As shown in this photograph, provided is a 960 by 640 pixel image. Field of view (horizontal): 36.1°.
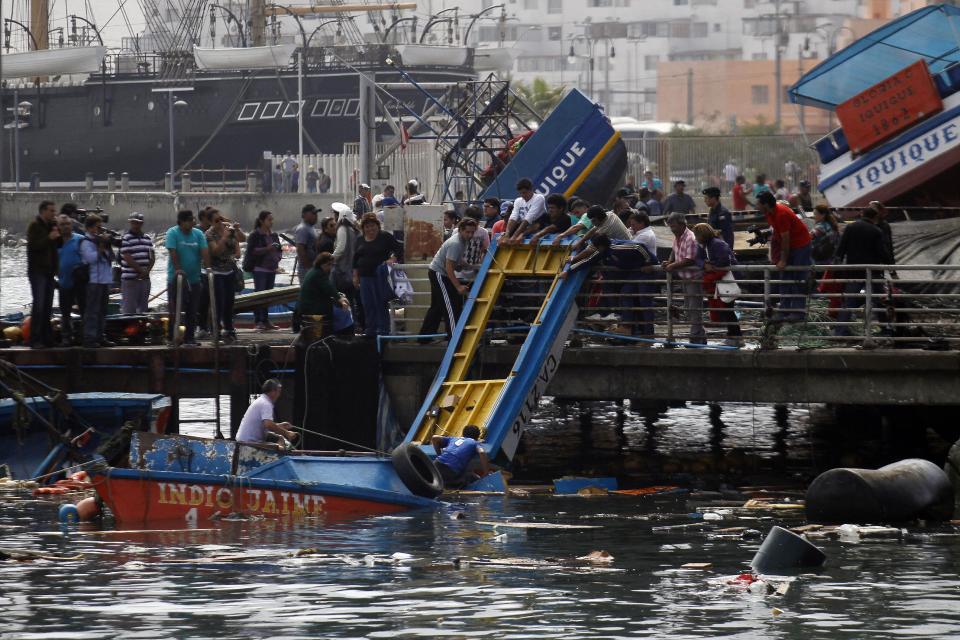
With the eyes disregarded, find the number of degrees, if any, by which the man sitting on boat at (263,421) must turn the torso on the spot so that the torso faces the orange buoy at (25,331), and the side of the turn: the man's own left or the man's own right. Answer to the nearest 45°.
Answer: approximately 135° to the man's own left

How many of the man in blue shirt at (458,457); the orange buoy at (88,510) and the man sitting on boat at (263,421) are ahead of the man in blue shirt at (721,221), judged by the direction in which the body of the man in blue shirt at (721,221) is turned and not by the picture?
3

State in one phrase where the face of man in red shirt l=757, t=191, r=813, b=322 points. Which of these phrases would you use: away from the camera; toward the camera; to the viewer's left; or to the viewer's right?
to the viewer's left

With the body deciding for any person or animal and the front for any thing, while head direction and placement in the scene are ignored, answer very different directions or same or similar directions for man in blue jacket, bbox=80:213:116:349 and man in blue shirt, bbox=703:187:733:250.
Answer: very different directions

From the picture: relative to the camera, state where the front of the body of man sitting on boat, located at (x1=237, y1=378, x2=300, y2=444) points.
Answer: to the viewer's right

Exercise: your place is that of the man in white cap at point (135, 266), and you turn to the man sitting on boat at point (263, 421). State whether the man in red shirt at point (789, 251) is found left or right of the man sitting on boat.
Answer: left

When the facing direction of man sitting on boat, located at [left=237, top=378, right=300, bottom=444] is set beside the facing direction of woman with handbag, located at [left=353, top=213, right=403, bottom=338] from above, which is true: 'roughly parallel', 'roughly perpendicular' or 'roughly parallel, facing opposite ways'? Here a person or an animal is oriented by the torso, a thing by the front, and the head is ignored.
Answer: roughly perpendicular

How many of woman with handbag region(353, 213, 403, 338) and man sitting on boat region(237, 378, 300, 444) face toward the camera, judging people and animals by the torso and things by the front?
1

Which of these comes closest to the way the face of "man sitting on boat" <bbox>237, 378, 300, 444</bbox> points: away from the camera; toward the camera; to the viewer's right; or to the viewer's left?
to the viewer's right

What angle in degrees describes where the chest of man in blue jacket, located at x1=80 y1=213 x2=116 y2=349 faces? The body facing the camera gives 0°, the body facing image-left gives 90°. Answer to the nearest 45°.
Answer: approximately 270°
